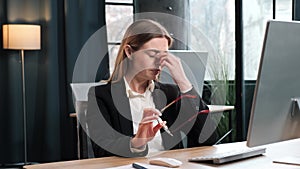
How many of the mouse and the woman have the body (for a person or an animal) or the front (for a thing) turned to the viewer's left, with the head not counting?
0

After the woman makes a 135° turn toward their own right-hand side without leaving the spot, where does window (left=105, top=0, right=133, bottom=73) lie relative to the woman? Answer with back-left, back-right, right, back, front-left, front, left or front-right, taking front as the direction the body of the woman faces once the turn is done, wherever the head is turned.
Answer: right

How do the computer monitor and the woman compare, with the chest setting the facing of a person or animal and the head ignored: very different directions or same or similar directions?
very different directions

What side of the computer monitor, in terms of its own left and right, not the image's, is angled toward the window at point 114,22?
front

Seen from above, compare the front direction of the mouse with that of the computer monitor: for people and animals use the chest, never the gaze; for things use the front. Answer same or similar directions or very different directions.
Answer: very different directions

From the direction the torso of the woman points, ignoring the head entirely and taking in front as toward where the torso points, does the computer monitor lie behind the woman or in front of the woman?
in front

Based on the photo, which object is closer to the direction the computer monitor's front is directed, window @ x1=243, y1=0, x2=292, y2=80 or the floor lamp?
the floor lamp

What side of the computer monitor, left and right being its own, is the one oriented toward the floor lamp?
front

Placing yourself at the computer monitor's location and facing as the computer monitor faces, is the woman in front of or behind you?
in front

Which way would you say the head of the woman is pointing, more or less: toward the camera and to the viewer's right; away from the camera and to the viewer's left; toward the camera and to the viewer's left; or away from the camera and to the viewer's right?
toward the camera and to the viewer's right

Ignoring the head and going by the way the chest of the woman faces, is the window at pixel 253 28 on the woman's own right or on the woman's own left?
on the woman's own left

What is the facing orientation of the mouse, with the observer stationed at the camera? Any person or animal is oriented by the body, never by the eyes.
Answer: facing the viewer and to the right of the viewer
